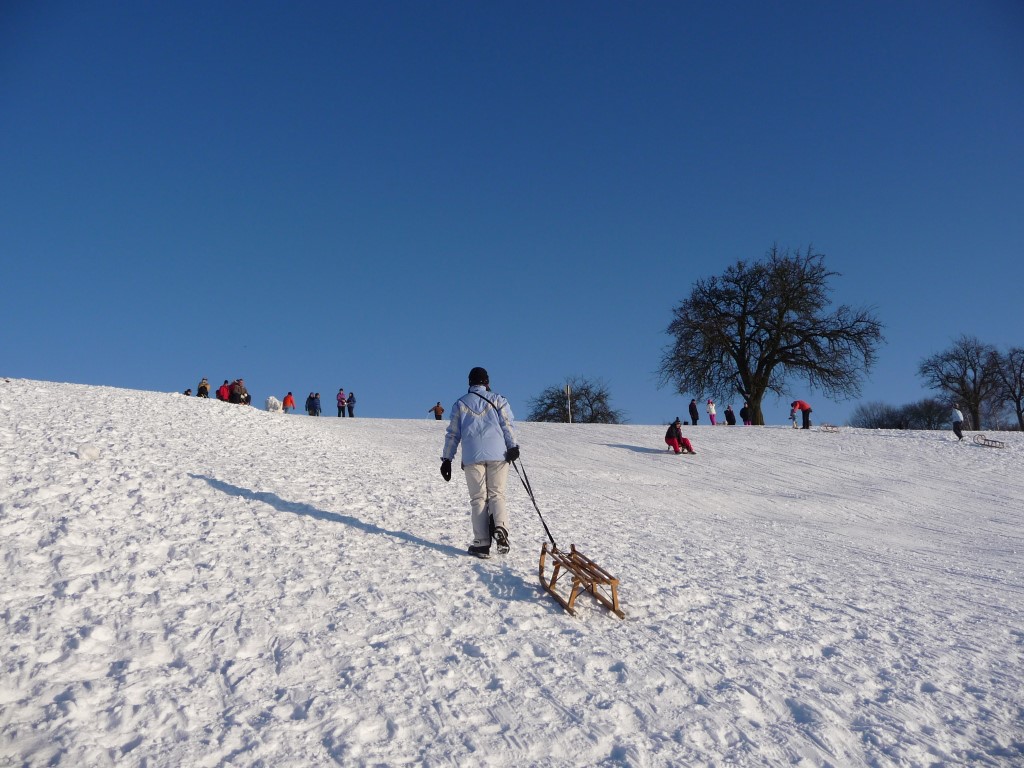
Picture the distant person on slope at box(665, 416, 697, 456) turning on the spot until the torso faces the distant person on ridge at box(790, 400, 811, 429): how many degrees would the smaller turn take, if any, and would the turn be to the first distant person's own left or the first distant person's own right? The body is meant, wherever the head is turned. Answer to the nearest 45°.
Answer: approximately 90° to the first distant person's own left

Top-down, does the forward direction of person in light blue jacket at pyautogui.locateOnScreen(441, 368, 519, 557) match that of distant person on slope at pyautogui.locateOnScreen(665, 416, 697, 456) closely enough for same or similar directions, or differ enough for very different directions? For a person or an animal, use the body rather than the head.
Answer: very different directions

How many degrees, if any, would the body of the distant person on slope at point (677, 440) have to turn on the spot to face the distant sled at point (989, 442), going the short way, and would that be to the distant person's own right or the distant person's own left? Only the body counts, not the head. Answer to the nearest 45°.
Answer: approximately 90° to the distant person's own left

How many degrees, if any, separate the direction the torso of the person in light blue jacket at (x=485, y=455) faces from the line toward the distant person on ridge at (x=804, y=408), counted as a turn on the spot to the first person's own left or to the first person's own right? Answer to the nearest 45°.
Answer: approximately 45° to the first person's own right

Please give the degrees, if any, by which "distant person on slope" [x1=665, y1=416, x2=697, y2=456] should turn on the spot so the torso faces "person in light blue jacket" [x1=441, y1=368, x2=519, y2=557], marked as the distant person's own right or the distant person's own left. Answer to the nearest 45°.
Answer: approximately 45° to the distant person's own right

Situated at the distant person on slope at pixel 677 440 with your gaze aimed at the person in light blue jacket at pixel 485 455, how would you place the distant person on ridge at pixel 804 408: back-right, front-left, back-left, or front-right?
back-left

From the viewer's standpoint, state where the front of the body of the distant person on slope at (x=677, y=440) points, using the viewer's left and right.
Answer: facing the viewer and to the right of the viewer

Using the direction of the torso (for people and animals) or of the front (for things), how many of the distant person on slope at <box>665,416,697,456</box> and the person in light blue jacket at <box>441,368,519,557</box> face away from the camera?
1

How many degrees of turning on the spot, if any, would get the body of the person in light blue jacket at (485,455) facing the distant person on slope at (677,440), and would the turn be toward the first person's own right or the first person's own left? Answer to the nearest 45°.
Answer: approximately 45° to the first person's own right

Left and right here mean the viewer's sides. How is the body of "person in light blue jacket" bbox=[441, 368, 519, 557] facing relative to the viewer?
facing away from the viewer

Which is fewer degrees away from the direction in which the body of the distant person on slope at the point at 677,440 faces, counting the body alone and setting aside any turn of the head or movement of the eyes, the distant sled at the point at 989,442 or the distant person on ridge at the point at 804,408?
the distant sled
